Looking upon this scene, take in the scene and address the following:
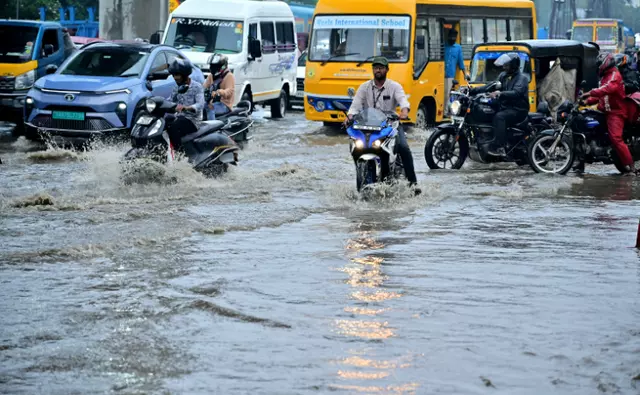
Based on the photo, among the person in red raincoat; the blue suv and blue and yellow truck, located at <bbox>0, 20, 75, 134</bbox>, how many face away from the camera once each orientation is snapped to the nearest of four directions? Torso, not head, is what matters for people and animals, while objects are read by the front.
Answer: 0

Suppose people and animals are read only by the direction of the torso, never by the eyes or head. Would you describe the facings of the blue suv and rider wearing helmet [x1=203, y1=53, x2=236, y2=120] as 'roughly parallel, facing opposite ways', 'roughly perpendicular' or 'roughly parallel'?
roughly parallel

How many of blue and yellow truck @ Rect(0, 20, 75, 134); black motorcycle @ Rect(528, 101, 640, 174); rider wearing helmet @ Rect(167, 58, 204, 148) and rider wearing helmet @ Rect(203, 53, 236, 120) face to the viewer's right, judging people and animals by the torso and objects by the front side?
0

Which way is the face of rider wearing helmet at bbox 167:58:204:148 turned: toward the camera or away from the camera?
toward the camera

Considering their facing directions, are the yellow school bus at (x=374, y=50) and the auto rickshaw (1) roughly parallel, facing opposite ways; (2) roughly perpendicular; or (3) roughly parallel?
roughly parallel

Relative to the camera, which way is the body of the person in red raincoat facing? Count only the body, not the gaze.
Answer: to the viewer's left

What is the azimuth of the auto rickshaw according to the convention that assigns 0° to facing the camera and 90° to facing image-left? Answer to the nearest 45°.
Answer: approximately 45°

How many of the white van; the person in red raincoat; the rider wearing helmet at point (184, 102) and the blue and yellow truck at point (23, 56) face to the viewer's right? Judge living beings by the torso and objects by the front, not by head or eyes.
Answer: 0

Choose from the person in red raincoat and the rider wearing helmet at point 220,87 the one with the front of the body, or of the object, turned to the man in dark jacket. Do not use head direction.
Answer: the person in red raincoat

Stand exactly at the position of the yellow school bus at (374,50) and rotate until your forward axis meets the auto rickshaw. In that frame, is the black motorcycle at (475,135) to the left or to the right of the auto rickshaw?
right

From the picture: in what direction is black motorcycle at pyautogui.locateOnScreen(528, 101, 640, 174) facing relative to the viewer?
to the viewer's left

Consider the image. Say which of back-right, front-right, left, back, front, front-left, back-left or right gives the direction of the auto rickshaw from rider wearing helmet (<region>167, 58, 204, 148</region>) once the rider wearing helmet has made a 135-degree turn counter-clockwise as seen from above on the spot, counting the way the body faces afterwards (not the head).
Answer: front-left

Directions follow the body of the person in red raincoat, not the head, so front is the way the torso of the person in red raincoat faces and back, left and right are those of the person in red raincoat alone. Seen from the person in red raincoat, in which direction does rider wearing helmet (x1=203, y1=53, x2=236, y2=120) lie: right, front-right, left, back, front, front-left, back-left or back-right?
front

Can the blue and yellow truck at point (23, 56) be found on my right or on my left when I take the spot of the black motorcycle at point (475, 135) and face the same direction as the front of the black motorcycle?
on my right

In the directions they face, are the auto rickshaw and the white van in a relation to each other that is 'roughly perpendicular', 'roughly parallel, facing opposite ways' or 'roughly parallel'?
roughly parallel

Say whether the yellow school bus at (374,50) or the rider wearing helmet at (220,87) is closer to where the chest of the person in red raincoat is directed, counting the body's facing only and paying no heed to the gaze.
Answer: the rider wearing helmet

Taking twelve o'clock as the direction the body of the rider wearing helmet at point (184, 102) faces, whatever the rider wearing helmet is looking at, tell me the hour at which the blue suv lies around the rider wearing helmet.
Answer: The blue suv is roughly at 4 o'clock from the rider wearing helmet.

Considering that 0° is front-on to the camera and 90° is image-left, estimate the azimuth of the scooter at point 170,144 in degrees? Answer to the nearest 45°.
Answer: approximately 45°

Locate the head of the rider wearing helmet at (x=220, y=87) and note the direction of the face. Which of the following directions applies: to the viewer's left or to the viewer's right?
to the viewer's left

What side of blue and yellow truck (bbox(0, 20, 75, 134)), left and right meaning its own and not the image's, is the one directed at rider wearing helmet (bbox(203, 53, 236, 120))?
left

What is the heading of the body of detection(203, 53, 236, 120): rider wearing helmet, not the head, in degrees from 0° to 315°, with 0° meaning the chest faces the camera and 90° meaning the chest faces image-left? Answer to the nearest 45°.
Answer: approximately 45°

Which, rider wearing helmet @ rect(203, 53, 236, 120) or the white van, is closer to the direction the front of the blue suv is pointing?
the rider wearing helmet

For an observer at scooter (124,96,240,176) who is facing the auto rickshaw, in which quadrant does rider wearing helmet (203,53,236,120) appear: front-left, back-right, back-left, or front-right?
front-left
